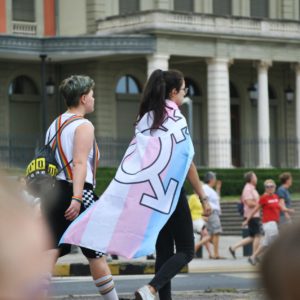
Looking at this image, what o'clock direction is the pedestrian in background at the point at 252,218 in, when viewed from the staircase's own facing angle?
The pedestrian in background is roughly at 12 o'clock from the staircase.

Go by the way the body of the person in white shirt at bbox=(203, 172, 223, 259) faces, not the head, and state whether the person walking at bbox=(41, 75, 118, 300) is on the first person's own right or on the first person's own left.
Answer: on the first person's own right

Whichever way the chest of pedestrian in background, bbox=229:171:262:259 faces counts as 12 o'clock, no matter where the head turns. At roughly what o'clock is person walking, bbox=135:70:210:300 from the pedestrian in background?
The person walking is roughly at 3 o'clock from the pedestrian in background.

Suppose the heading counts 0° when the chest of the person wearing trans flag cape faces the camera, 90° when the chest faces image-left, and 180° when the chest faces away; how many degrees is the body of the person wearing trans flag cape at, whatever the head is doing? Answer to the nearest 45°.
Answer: approximately 270°

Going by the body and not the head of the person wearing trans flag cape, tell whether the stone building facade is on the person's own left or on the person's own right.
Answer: on the person's own left

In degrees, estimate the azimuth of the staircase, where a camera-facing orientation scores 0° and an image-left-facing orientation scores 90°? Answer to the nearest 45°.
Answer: approximately 0°
